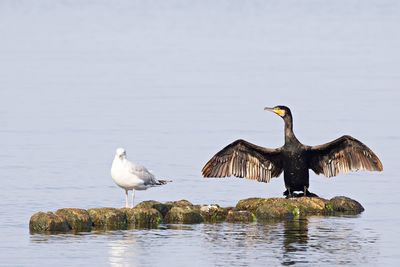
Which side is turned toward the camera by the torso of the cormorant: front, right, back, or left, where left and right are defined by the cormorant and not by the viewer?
front

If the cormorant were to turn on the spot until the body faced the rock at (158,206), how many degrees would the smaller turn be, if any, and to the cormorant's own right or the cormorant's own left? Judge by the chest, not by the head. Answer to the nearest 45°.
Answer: approximately 45° to the cormorant's own right

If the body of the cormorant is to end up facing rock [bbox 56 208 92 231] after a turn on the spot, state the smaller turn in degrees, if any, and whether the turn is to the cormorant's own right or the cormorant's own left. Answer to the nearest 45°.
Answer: approximately 45° to the cormorant's own right

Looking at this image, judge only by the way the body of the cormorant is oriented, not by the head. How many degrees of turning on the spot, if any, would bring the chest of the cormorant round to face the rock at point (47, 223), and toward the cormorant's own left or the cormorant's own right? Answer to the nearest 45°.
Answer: approximately 45° to the cormorant's own right

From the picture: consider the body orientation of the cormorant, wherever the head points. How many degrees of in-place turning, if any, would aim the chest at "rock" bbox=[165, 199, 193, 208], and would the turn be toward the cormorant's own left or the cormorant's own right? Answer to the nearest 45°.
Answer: approximately 45° to the cormorant's own right

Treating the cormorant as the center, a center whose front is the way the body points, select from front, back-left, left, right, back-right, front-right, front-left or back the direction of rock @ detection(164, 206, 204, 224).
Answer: front-right
